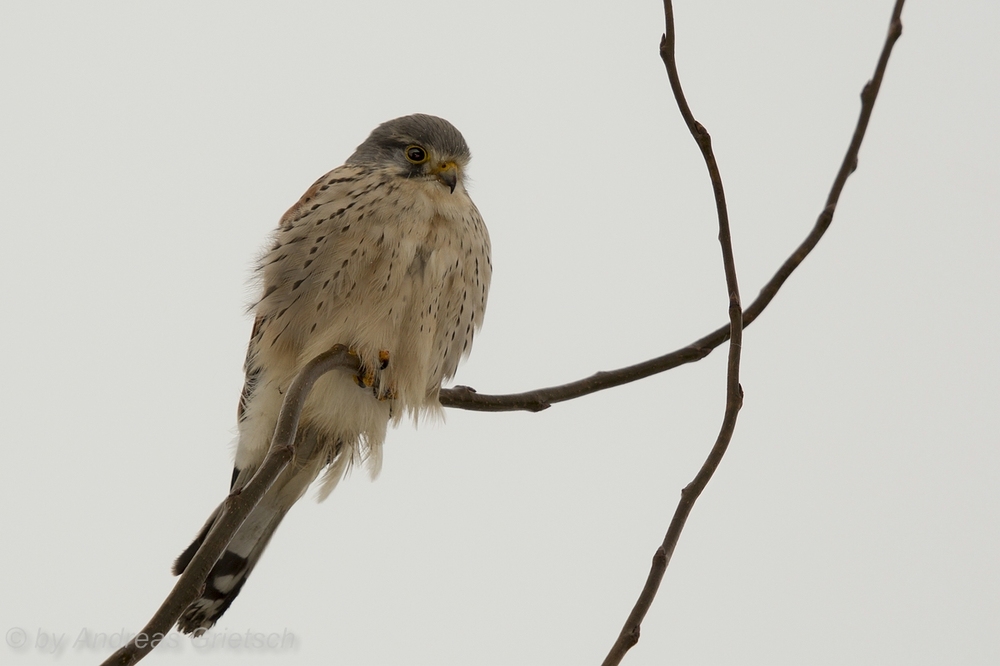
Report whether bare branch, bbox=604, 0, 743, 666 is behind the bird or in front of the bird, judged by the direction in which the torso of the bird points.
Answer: in front

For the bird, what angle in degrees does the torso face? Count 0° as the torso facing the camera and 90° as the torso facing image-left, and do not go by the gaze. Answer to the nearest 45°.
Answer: approximately 315°

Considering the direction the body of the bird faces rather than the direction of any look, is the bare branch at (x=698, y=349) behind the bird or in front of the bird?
in front
